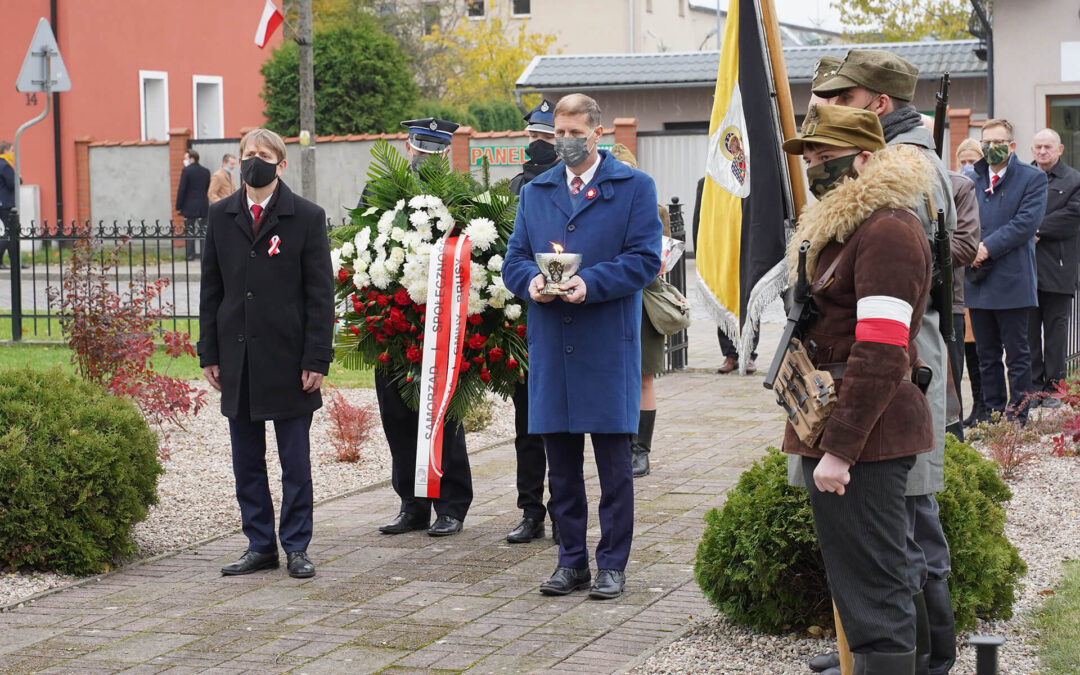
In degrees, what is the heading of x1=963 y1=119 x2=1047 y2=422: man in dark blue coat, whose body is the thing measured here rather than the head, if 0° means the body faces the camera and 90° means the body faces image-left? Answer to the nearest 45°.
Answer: approximately 45°

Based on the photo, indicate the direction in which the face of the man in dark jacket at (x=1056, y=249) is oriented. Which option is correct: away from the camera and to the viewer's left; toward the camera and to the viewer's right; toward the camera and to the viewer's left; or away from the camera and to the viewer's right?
toward the camera and to the viewer's left

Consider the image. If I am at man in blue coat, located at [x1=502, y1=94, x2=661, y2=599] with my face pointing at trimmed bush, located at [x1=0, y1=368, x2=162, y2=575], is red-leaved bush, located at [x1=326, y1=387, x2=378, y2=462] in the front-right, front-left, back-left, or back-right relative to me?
front-right

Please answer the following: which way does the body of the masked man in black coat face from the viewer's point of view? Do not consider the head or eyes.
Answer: toward the camera

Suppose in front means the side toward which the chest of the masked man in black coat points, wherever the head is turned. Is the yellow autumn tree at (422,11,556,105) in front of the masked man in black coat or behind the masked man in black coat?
behind

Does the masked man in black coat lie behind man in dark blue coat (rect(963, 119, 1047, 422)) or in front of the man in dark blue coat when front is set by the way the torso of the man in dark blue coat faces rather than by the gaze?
in front

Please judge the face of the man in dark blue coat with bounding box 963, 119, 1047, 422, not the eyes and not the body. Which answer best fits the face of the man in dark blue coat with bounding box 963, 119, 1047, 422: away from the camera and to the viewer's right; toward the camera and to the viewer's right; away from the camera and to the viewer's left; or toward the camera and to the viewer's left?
toward the camera and to the viewer's left

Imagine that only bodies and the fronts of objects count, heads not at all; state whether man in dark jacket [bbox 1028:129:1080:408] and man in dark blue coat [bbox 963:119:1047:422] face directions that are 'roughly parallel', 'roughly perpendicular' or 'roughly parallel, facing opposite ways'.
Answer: roughly parallel

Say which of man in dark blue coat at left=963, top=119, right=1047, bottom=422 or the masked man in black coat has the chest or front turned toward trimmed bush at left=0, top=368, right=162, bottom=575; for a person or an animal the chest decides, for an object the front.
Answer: the man in dark blue coat

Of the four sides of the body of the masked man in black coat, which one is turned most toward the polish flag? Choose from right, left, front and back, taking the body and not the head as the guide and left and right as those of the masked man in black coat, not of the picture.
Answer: back

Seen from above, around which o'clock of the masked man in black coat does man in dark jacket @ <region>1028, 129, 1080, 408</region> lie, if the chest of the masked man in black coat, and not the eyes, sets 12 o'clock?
The man in dark jacket is roughly at 8 o'clock from the masked man in black coat.

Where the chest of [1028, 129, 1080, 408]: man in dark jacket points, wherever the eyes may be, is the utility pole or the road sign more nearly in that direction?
the road sign

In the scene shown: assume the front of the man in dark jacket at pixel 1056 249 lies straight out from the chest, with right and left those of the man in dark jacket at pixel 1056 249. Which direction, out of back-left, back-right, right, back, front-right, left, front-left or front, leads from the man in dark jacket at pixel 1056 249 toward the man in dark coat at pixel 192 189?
right

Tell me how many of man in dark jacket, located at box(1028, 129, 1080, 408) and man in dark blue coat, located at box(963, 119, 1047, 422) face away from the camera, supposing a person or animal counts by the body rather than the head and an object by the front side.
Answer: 0

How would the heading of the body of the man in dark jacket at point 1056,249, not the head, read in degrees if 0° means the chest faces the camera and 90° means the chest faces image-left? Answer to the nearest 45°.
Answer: approximately 45°

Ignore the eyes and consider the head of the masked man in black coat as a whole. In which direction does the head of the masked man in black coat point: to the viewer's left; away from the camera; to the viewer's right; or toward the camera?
toward the camera

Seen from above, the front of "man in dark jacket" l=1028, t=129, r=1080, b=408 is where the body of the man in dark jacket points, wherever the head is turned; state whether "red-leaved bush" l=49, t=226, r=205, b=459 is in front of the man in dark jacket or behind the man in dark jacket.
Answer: in front
